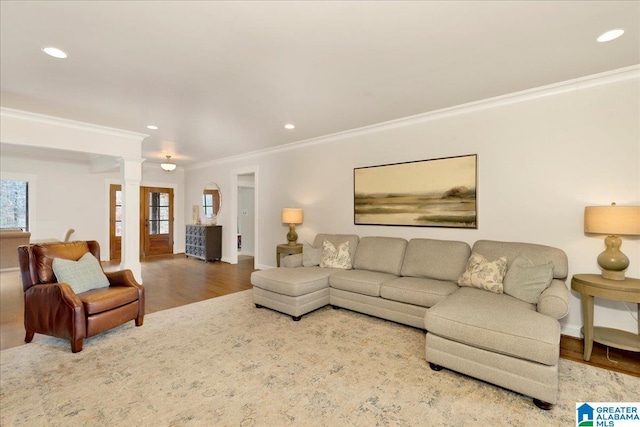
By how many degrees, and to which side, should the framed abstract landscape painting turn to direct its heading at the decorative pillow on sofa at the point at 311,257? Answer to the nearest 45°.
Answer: approximately 45° to its right

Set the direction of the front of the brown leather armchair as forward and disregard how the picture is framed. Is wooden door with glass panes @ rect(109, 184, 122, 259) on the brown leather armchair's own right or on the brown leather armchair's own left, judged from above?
on the brown leather armchair's own left

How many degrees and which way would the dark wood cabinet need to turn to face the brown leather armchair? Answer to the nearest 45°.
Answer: approximately 45° to its left

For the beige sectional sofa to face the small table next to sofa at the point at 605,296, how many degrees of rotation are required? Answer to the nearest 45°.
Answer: approximately 135° to its left

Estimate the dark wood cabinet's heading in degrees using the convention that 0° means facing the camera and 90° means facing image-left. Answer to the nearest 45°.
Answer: approximately 45°

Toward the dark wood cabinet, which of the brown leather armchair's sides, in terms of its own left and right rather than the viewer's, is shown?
left

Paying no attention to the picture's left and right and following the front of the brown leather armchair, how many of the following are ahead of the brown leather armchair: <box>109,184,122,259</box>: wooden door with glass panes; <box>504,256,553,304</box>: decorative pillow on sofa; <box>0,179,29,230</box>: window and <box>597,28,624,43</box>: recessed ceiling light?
2

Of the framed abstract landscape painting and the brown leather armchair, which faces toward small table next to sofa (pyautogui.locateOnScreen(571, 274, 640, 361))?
the brown leather armchair

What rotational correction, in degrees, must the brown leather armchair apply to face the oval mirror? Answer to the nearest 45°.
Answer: approximately 90° to its left

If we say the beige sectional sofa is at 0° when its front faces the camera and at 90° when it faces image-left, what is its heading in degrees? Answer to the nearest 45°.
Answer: approximately 45°
